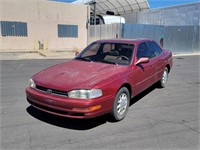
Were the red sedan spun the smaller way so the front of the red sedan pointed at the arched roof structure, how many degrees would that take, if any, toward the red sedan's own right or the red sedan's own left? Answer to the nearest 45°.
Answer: approximately 135° to the red sedan's own right

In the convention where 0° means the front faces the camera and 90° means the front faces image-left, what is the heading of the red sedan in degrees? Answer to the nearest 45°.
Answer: approximately 45°
